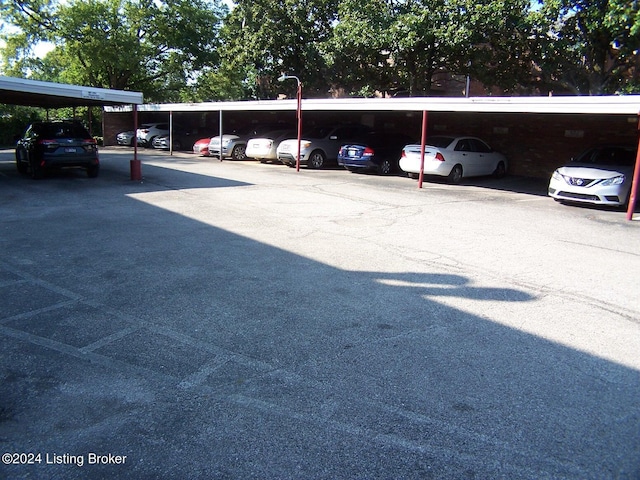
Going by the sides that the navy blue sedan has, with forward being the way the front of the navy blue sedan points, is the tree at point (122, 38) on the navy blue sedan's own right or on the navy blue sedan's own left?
on the navy blue sedan's own left

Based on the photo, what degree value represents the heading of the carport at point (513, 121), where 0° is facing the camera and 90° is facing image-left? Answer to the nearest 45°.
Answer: approximately 45°

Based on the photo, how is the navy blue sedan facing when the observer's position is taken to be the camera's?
facing away from the viewer and to the right of the viewer

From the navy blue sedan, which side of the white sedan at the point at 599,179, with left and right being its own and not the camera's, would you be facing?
right

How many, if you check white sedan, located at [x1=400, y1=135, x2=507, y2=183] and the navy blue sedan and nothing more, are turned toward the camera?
0

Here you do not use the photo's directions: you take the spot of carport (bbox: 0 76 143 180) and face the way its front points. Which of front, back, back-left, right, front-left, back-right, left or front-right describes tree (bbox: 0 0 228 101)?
back-left

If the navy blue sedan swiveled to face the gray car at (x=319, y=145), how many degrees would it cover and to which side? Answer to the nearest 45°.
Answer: approximately 90° to its left

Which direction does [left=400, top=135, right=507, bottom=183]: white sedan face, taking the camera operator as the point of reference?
facing away from the viewer and to the right of the viewer
